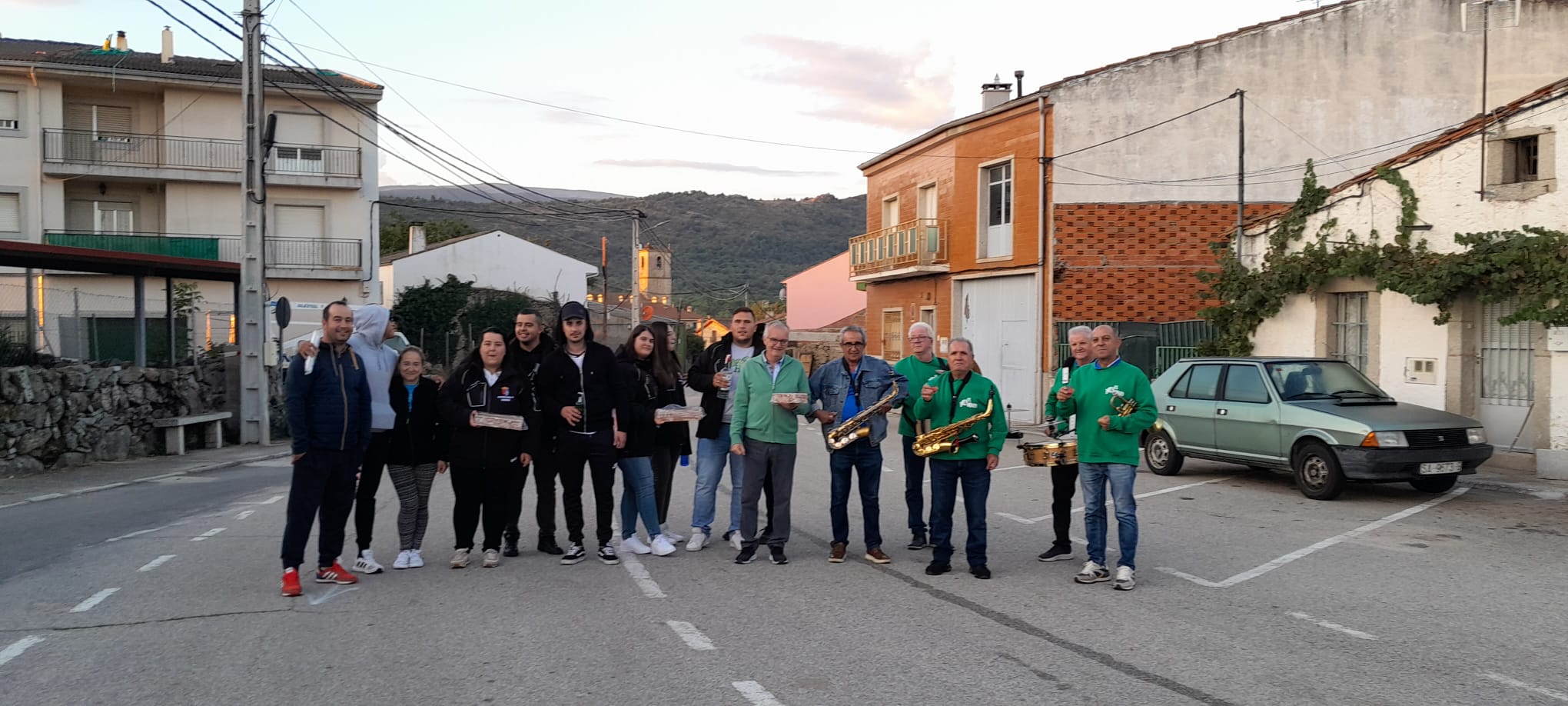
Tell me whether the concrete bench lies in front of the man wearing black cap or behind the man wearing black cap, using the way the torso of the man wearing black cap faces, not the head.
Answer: behind

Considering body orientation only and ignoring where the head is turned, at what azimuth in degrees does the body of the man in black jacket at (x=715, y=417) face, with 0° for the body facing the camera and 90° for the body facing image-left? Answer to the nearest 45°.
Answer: approximately 0°

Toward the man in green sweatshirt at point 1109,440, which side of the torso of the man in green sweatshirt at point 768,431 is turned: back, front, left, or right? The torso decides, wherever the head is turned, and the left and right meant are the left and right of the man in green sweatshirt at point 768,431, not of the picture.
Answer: left
